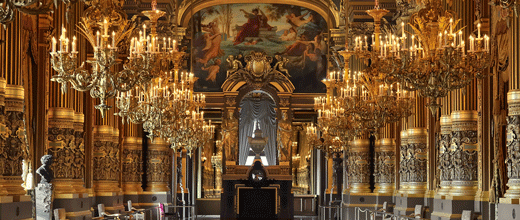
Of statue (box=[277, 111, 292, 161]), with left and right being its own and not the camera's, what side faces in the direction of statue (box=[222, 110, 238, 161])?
right

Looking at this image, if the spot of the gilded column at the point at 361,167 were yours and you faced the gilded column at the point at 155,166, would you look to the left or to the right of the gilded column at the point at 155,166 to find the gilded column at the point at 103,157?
left

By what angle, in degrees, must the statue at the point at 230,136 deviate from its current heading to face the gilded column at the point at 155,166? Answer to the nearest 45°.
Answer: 0° — it already faces it

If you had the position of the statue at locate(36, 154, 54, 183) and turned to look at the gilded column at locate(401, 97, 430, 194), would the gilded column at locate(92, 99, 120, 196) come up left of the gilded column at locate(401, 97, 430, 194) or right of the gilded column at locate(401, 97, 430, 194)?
left

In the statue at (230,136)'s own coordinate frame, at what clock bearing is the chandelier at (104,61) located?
The chandelier is roughly at 12 o'clock from the statue.

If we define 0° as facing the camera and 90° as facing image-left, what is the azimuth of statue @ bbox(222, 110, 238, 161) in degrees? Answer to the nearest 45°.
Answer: approximately 0°

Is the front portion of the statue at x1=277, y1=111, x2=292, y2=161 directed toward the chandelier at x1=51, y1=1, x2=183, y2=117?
yes
